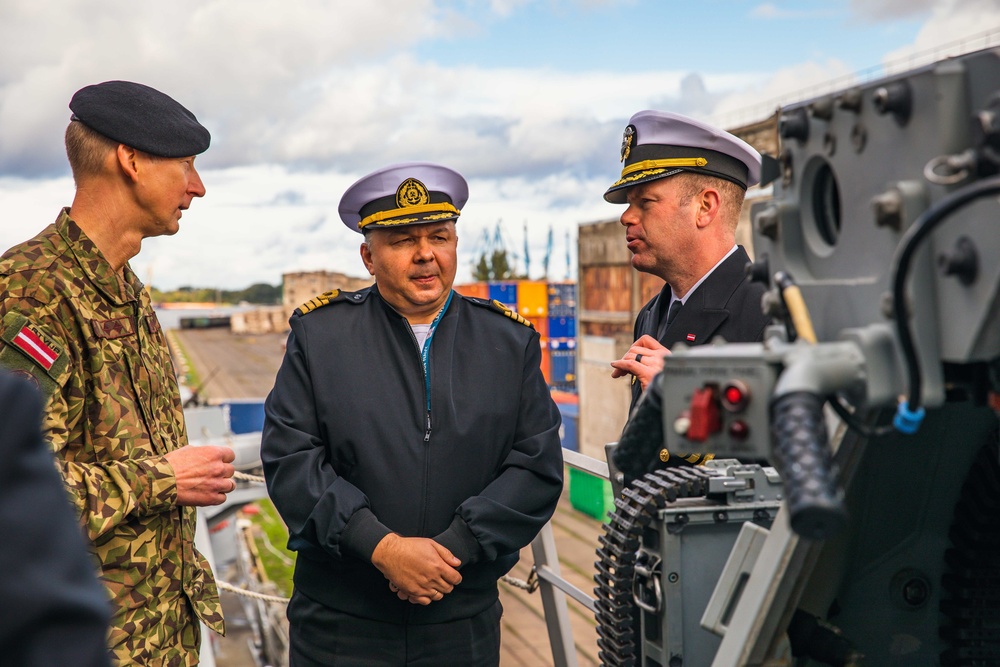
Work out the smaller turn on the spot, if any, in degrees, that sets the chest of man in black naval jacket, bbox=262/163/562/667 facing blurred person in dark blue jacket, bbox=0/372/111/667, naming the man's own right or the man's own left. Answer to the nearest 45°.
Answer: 0° — they already face them

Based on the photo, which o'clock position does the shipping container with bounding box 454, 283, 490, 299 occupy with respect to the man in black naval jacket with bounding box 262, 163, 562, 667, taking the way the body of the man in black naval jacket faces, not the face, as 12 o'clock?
The shipping container is roughly at 6 o'clock from the man in black naval jacket.

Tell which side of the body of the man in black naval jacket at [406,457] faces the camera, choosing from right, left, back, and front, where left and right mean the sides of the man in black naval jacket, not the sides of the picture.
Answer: front

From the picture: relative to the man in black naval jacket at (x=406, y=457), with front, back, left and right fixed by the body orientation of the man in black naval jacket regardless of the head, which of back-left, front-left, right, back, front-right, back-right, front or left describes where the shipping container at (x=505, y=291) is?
back

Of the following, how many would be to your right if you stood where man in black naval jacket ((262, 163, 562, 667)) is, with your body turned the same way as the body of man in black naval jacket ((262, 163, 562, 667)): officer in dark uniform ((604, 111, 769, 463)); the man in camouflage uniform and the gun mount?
1

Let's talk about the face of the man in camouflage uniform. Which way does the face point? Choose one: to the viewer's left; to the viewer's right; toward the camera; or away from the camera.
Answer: to the viewer's right

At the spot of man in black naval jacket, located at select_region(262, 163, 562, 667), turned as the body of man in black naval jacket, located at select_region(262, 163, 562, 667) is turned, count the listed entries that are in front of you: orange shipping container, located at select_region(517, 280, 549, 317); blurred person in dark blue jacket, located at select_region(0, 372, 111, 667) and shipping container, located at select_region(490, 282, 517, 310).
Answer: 1

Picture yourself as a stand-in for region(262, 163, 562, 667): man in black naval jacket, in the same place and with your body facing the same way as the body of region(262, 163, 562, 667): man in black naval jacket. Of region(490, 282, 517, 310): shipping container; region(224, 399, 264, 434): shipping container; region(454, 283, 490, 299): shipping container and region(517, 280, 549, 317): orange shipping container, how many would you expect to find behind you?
4

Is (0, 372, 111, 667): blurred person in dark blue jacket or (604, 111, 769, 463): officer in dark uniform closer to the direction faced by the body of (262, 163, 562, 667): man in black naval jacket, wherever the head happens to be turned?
the blurred person in dark blue jacket

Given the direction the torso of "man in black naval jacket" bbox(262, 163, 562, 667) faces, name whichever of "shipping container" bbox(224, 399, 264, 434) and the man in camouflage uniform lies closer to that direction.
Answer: the man in camouflage uniform

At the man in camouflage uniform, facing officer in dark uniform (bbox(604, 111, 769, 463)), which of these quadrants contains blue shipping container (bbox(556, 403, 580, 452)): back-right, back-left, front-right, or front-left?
front-left

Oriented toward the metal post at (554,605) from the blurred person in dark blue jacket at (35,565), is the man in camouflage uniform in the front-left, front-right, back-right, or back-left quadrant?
front-left

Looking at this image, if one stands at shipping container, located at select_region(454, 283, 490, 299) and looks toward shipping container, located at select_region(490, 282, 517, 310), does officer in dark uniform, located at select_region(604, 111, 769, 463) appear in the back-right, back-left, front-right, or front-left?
front-right

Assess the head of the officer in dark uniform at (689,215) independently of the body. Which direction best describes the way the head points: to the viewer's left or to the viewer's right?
to the viewer's left

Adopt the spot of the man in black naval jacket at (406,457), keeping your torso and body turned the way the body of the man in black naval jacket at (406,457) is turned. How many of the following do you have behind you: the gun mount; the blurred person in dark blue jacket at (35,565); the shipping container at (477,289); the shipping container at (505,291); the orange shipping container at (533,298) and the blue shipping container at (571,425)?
4

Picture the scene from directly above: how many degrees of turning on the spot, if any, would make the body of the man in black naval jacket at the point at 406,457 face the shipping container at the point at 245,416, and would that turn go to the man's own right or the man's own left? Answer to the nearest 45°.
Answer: approximately 180°

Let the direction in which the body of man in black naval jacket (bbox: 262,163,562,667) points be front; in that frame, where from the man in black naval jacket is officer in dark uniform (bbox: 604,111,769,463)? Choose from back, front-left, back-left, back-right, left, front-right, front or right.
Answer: left
